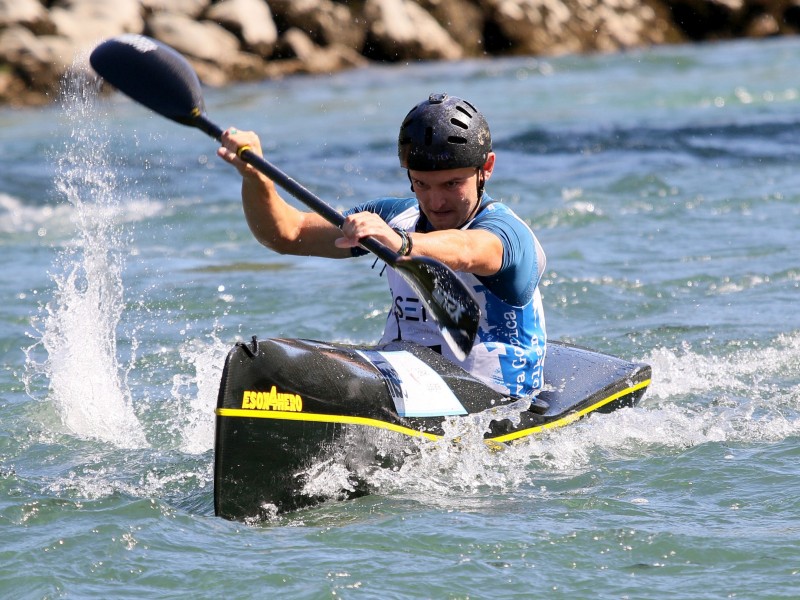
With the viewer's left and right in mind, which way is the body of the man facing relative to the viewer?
facing the viewer and to the left of the viewer

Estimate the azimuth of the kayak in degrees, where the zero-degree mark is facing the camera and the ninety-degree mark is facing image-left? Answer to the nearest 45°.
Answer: approximately 45°
